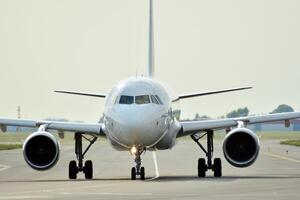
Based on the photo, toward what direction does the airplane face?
toward the camera
